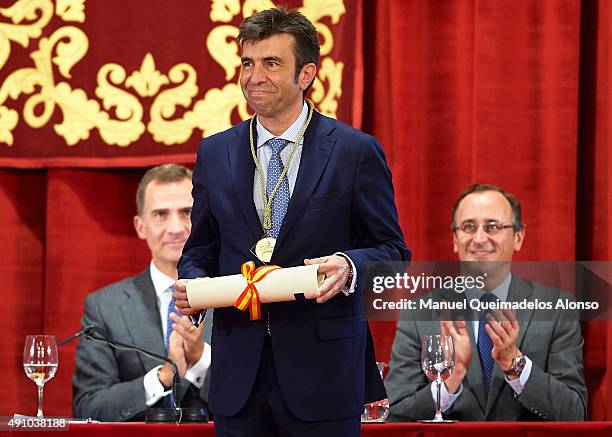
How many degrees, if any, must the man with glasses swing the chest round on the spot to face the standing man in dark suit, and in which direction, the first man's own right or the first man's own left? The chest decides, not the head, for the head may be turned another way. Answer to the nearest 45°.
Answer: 0° — they already face them

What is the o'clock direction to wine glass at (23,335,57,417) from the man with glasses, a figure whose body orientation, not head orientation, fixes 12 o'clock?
The wine glass is roughly at 2 o'clock from the man with glasses.

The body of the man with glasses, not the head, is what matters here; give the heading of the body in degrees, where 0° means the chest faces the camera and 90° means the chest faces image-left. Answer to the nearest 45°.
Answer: approximately 0°

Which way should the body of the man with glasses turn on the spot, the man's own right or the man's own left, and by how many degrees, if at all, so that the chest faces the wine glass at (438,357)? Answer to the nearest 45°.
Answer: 0° — they already face it

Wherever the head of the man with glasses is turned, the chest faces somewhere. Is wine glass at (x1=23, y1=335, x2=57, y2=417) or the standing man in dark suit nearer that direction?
the standing man in dark suit
